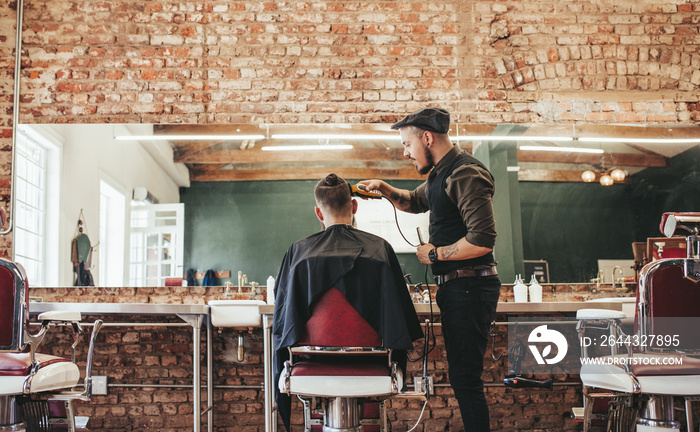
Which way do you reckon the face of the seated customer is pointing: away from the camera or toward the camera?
away from the camera

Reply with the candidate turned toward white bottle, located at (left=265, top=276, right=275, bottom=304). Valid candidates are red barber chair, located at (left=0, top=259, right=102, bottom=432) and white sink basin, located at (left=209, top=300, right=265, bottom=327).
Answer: the red barber chair

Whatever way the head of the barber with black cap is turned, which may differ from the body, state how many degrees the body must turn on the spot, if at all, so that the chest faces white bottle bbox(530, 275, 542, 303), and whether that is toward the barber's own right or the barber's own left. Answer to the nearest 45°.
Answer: approximately 90° to the barber's own right

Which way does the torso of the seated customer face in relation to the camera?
away from the camera

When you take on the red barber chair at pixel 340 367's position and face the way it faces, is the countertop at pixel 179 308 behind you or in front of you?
in front

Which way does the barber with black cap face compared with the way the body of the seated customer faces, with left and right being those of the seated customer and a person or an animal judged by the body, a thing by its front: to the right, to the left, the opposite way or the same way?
to the left

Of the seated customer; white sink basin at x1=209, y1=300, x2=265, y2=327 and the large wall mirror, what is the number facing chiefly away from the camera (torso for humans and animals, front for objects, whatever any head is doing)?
1

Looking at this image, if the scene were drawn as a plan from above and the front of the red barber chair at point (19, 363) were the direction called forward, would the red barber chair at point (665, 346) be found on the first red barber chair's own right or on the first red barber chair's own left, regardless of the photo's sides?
on the first red barber chair's own right

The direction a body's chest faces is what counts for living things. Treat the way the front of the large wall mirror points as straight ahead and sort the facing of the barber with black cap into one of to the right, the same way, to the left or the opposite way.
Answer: to the right

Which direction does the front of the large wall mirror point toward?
toward the camera

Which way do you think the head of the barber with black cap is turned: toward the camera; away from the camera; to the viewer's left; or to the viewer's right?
to the viewer's left

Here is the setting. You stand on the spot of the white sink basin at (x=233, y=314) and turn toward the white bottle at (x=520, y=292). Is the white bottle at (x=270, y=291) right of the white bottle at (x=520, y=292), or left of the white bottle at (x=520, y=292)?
left

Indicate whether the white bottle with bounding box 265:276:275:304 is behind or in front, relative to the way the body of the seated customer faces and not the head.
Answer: in front
